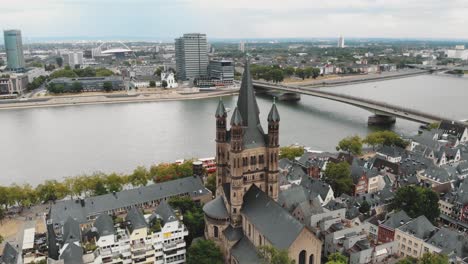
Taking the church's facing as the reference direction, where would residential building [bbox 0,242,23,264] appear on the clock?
The residential building is roughly at 4 o'clock from the church.

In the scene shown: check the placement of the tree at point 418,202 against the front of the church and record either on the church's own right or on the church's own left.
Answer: on the church's own left

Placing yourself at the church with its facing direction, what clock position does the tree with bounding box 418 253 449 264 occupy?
The tree is roughly at 11 o'clock from the church.

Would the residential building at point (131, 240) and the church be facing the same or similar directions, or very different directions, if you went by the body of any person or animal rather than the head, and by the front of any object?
same or similar directions

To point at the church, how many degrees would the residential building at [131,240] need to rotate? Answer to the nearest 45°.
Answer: approximately 90° to its left

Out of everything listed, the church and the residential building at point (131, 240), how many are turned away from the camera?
0

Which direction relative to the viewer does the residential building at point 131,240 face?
toward the camera

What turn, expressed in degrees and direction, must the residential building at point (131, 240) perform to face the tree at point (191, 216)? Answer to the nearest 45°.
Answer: approximately 135° to its left

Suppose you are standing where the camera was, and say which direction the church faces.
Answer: facing the viewer and to the right of the viewer

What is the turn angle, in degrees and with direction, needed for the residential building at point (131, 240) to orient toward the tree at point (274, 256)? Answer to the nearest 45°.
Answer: approximately 45° to its left
